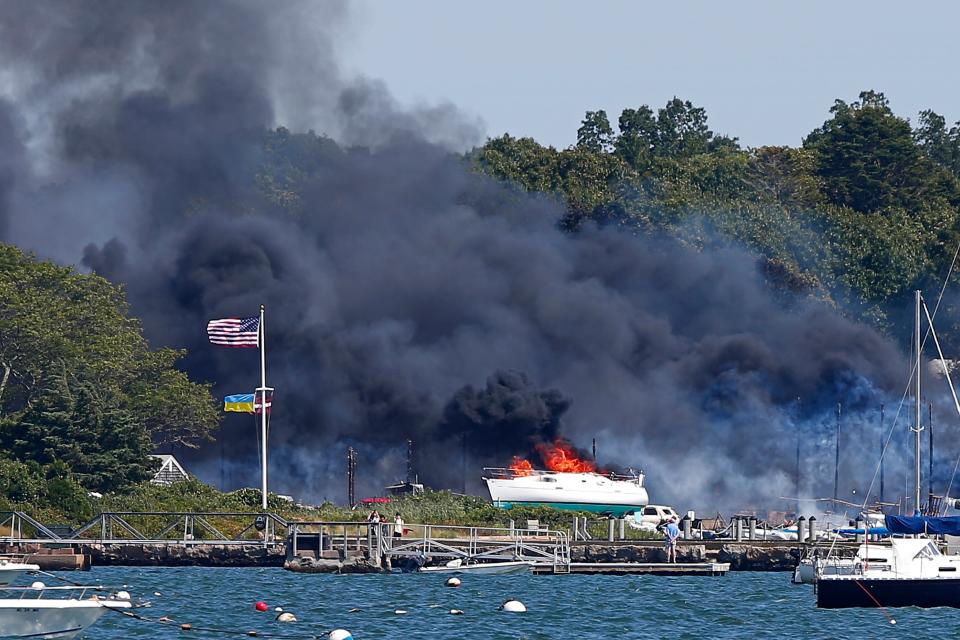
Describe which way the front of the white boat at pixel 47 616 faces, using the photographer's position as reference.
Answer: facing to the right of the viewer
